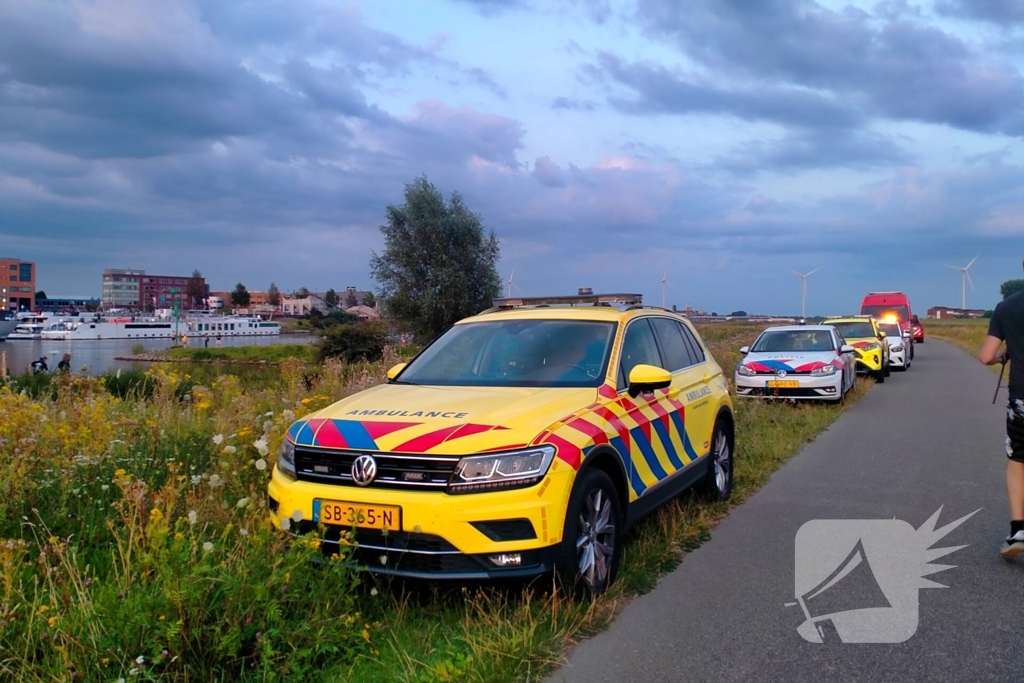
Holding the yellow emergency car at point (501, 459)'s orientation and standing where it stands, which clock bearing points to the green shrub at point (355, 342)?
The green shrub is roughly at 4 o'clock from the yellow emergency car.

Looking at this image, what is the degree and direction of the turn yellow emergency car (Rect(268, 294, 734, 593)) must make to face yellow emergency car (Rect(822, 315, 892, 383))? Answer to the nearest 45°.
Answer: approximately 180°

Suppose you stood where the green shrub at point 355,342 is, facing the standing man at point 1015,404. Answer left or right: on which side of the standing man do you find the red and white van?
left

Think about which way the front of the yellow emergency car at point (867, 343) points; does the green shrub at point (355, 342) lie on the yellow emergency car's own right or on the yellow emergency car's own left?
on the yellow emergency car's own right

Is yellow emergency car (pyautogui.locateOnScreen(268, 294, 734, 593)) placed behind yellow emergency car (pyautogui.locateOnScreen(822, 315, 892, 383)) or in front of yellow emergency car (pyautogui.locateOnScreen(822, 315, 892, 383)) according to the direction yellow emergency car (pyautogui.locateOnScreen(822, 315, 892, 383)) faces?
in front

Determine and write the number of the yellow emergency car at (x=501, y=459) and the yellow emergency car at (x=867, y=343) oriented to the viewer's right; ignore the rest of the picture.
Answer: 0

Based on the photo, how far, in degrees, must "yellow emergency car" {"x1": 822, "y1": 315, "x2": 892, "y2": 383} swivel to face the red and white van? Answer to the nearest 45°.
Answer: approximately 135° to its right

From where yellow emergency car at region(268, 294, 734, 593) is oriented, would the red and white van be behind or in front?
behind

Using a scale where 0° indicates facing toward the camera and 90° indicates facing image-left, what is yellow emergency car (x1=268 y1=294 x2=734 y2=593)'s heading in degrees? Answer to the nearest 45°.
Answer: approximately 45°
